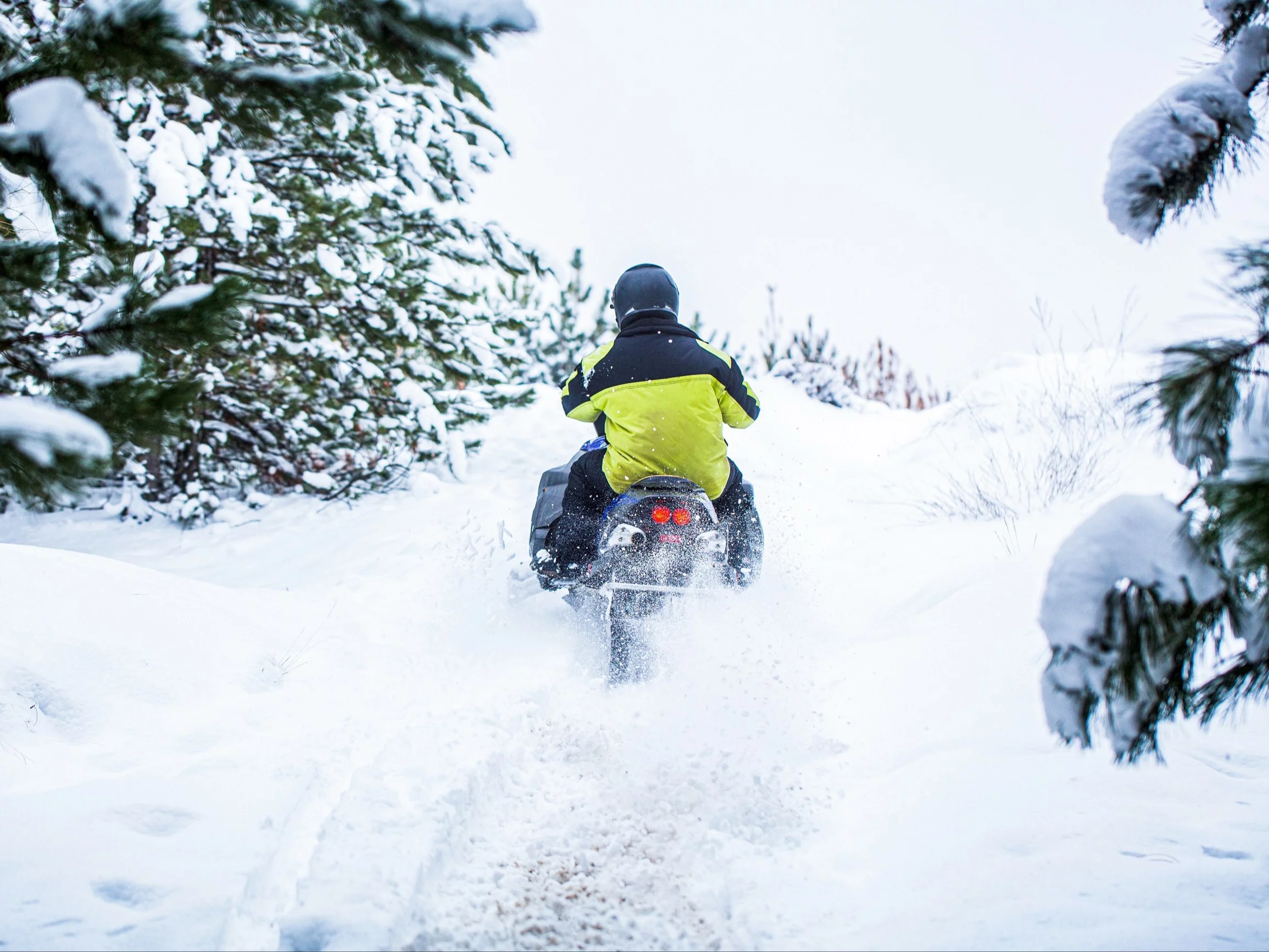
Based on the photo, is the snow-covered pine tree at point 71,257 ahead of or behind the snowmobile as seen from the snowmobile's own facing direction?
behind

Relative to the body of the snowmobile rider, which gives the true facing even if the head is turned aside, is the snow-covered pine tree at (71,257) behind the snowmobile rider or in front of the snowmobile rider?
behind

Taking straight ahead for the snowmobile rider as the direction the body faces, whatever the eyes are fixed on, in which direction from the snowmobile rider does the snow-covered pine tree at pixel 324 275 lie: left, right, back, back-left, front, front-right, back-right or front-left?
front-left

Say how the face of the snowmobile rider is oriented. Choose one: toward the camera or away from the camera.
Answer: away from the camera

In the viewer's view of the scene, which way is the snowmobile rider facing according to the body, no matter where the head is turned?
away from the camera

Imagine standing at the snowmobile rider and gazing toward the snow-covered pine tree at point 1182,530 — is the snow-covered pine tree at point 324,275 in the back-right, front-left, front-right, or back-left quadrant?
back-right

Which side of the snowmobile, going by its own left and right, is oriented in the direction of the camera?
back
